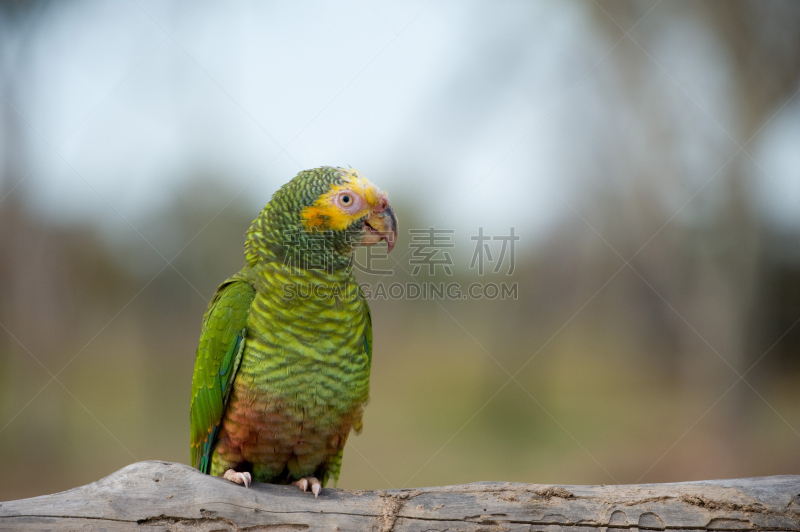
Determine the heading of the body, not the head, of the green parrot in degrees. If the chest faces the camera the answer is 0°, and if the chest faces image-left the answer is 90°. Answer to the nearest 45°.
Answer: approximately 315°
